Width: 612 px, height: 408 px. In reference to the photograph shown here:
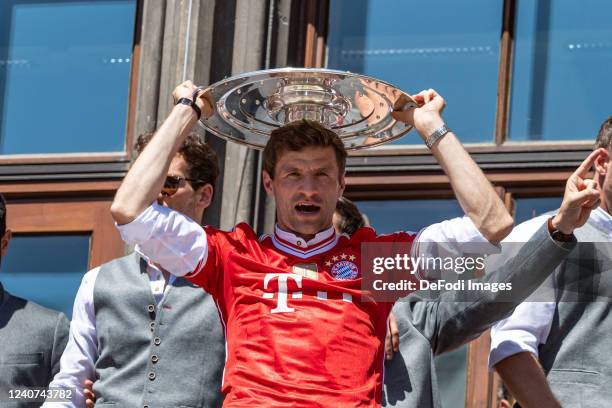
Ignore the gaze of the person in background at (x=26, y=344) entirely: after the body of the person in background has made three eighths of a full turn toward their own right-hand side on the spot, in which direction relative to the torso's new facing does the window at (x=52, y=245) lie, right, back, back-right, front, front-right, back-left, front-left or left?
front-right

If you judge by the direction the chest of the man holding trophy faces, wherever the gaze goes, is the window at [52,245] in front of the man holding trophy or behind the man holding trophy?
behind

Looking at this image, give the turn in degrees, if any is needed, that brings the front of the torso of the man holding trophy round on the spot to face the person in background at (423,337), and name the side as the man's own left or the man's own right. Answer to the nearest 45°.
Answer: approximately 135° to the man's own left

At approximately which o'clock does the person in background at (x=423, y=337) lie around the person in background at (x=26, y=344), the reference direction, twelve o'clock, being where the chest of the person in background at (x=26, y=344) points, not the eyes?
the person in background at (x=423, y=337) is roughly at 10 o'clock from the person in background at (x=26, y=344).

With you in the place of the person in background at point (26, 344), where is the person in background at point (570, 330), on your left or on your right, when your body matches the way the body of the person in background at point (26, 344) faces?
on your left
